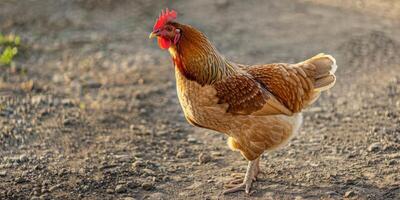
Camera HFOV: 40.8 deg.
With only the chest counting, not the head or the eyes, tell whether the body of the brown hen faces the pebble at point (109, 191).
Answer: yes

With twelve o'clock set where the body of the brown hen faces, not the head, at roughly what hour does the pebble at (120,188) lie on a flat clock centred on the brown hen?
The pebble is roughly at 12 o'clock from the brown hen.

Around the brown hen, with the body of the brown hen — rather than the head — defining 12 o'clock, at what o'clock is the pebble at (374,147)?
The pebble is roughly at 5 o'clock from the brown hen.

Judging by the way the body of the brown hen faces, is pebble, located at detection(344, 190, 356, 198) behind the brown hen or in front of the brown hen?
behind

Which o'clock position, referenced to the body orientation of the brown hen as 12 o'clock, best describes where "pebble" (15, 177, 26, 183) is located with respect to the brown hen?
The pebble is roughly at 12 o'clock from the brown hen.

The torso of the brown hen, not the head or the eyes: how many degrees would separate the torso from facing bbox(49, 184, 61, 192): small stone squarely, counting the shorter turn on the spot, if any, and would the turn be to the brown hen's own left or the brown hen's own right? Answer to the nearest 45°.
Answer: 0° — it already faces it

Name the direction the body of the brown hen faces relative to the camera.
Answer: to the viewer's left
